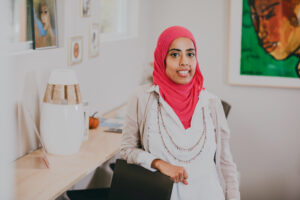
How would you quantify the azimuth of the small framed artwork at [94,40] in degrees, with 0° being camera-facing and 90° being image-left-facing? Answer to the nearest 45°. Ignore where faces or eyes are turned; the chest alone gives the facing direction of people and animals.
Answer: approximately 315°

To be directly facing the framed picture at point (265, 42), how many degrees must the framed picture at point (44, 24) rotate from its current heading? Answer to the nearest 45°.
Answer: approximately 90° to its left

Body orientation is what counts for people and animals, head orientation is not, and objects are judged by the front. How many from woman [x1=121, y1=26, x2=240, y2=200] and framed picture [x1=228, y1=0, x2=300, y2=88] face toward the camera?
2

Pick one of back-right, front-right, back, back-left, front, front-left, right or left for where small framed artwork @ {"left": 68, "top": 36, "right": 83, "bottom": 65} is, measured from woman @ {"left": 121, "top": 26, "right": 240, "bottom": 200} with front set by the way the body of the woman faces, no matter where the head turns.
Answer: back-right

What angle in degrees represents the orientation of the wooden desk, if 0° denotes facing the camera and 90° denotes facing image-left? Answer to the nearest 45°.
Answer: approximately 315°

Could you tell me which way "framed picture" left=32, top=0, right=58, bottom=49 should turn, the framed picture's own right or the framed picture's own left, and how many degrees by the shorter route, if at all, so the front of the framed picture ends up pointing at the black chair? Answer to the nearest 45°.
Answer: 0° — it already faces it

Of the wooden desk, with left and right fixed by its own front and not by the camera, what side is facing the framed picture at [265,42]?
left
